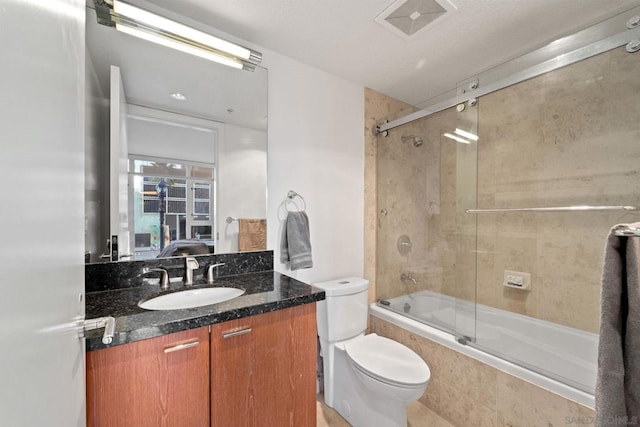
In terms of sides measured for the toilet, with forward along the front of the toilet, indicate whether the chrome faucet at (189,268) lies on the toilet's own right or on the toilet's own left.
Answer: on the toilet's own right

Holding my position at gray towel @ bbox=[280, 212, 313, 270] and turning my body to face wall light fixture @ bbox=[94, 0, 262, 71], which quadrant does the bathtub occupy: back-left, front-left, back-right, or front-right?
back-left

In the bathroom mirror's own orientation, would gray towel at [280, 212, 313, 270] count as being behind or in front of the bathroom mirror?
in front

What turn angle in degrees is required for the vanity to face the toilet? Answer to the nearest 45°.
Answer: approximately 45° to its left

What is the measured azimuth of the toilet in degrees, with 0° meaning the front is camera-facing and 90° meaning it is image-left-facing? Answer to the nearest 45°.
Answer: approximately 315°

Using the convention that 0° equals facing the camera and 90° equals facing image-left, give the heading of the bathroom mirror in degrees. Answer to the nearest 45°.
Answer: approximately 315°

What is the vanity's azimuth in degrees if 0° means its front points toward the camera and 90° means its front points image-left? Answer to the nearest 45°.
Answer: approximately 315°

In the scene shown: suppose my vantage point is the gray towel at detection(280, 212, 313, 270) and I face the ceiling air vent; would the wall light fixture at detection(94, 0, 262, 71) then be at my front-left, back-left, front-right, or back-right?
back-right

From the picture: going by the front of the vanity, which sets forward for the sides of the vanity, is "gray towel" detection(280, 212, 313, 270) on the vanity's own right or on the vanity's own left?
on the vanity's own left
